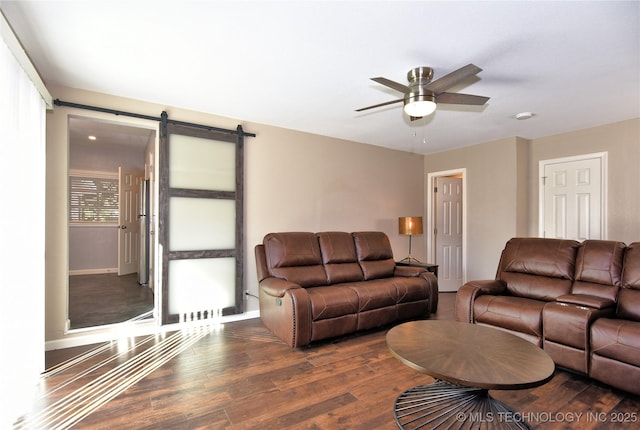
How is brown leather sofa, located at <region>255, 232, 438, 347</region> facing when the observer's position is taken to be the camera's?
facing the viewer and to the right of the viewer

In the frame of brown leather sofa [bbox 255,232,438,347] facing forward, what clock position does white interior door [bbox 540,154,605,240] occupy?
The white interior door is roughly at 10 o'clock from the brown leather sofa.

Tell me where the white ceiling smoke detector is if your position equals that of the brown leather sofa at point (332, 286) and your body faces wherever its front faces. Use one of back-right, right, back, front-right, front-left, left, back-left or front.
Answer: front-left

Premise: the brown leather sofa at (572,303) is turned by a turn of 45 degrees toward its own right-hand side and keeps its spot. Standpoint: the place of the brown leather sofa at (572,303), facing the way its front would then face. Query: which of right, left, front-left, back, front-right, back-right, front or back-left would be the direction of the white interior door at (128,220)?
front

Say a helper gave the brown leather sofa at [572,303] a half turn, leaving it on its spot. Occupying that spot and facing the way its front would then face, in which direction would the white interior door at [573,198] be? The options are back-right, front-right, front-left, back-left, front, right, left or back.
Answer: front-left

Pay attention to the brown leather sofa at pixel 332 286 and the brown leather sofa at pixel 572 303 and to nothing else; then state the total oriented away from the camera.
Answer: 0

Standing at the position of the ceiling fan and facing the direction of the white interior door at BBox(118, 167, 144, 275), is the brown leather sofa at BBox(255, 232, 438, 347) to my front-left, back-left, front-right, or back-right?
front-right

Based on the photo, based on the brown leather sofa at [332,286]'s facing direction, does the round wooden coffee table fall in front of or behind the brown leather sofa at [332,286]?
in front

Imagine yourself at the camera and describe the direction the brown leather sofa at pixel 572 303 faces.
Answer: facing the viewer and to the left of the viewer

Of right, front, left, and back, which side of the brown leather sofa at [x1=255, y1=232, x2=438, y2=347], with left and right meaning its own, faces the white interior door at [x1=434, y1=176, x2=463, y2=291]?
left
